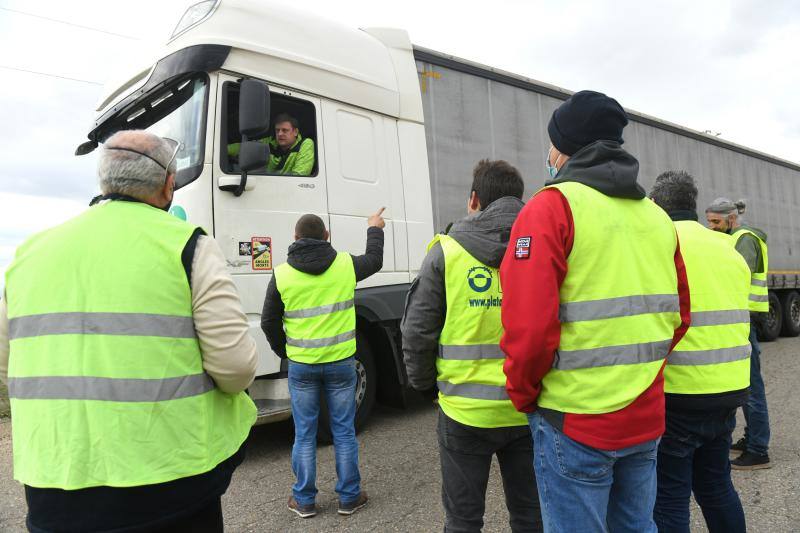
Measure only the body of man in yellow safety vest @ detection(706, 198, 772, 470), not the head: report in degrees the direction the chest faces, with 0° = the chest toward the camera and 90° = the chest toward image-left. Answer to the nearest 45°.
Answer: approximately 90°

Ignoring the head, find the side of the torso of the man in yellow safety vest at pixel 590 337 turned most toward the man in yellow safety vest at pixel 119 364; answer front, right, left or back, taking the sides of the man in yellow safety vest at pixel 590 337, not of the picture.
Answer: left

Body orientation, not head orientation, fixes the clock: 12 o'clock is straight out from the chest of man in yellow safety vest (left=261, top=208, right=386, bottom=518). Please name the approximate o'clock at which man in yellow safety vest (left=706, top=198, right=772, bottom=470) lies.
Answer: man in yellow safety vest (left=706, top=198, right=772, bottom=470) is roughly at 3 o'clock from man in yellow safety vest (left=261, top=208, right=386, bottom=518).

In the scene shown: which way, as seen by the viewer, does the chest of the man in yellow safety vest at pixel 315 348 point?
away from the camera

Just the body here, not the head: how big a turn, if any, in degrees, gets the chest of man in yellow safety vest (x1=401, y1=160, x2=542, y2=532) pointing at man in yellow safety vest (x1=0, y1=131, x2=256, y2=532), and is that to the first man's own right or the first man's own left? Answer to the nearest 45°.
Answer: approximately 90° to the first man's own left

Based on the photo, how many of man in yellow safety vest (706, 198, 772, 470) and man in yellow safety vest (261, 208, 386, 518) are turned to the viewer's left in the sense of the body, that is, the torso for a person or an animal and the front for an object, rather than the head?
1

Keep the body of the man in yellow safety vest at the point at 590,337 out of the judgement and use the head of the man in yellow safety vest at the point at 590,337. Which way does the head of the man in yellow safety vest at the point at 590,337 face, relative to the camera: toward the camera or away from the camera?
away from the camera

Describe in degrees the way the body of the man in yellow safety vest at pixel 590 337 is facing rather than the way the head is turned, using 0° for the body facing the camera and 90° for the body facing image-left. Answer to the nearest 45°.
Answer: approximately 135°
